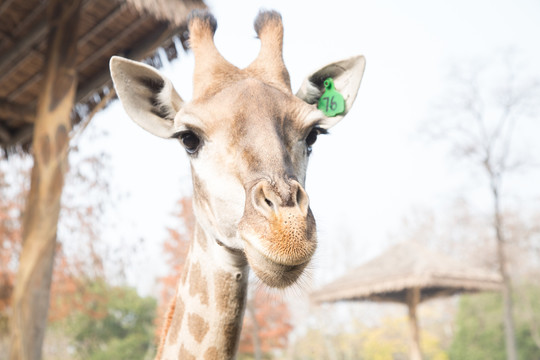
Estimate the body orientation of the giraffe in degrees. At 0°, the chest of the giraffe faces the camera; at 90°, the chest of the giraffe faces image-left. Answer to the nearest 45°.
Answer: approximately 315°

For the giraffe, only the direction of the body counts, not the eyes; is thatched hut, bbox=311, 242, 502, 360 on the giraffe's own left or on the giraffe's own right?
on the giraffe's own left

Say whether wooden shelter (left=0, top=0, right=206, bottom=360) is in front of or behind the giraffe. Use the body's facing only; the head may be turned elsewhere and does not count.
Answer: behind
